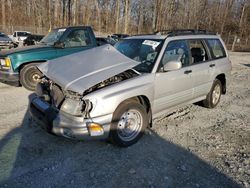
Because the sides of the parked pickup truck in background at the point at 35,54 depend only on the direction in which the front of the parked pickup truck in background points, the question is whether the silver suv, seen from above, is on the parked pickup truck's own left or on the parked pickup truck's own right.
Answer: on the parked pickup truck's own left

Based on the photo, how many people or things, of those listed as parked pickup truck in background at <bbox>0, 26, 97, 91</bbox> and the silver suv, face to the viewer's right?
0

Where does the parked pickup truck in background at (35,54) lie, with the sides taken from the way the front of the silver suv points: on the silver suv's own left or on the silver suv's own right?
on the silver suv's own right

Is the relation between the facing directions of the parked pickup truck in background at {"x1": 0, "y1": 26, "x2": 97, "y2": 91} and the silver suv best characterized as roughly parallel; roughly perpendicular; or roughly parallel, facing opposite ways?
roughly parallel

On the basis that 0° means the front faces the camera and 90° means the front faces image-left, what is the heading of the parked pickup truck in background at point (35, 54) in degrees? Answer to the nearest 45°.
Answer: approximately 45°

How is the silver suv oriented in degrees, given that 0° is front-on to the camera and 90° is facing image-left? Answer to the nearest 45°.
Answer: approximately 45°
